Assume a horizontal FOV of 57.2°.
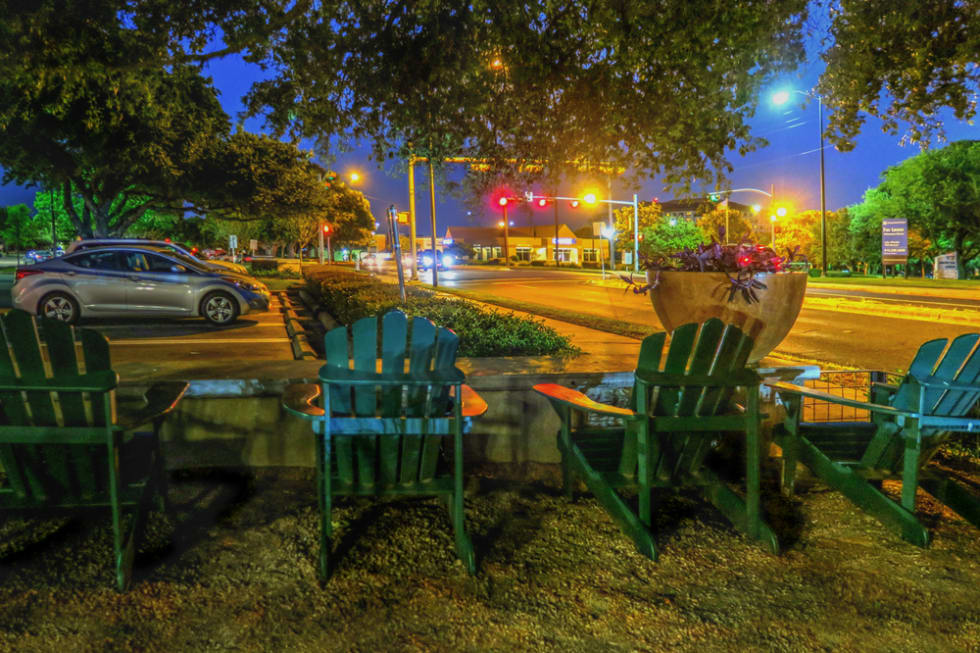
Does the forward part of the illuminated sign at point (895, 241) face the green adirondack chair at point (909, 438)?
yes

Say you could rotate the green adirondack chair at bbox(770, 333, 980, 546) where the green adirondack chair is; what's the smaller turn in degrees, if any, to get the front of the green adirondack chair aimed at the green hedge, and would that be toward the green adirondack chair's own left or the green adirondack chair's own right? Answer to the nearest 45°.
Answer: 0° — it already faces it

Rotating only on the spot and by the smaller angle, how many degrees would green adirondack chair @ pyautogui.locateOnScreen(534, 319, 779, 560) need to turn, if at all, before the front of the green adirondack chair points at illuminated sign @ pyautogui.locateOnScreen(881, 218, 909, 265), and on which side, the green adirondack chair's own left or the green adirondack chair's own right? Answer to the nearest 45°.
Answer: approximately 45° to the green adirondack chair's own right

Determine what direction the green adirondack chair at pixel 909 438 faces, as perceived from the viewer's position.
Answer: facing away from the viewer and to the left of the viewer

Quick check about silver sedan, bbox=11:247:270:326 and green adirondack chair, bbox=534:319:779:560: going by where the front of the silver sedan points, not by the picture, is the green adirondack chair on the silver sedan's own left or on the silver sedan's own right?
on the silver sedan's own right

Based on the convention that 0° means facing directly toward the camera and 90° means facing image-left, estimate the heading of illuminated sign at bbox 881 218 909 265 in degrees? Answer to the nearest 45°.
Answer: approximately 0°

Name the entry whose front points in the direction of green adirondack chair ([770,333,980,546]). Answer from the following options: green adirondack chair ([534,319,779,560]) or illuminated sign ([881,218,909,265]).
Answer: the illuminated sign

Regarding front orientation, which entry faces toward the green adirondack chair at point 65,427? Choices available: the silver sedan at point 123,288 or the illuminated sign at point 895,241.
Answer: the illuminated sign

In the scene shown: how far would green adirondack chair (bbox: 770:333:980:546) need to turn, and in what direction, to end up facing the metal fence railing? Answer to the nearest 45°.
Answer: approximately 45° to its right

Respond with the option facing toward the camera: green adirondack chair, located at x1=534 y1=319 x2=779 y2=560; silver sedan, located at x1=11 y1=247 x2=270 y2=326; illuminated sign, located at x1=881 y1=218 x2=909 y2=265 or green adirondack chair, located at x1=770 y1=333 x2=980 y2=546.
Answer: the illuminated sign
